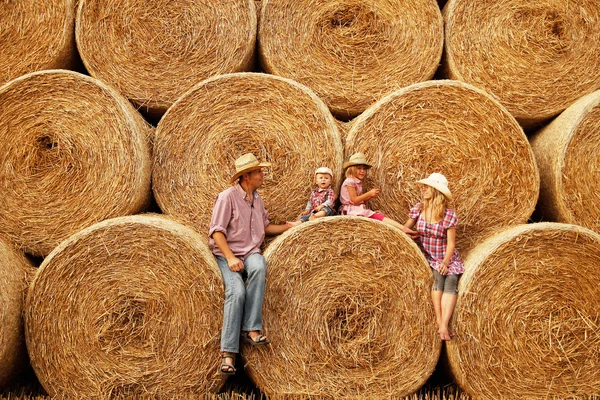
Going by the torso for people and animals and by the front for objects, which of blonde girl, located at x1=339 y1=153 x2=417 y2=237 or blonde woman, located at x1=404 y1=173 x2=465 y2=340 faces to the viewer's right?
blonde girl, located at x1=339 y1=153 x2=417 y2=237

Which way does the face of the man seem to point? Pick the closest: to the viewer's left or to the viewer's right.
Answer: to the viewer's right

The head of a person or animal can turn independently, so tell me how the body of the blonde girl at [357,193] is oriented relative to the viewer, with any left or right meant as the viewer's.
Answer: facing to the right of the viewer

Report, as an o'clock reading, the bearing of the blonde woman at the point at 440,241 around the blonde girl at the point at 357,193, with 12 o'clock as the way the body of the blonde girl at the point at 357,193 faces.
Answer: the blonde woman at the point at 440,241 is roughly at 1 o'clock from the blonde girl at the point at 357,193.

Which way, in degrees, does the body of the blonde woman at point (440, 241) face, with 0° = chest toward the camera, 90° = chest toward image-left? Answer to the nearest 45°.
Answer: approximately 0°

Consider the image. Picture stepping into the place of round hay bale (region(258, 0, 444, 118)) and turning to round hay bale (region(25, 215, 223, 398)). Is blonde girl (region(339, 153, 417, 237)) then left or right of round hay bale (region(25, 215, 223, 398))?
left

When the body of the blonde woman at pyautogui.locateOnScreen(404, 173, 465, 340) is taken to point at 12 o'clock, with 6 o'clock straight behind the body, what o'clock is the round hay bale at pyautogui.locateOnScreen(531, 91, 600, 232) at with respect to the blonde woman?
The round hay bale is roughly at 8 o'clock from the blonde woman.

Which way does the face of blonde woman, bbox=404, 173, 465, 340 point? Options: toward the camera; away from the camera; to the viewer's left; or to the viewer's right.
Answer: to the viewer's left
